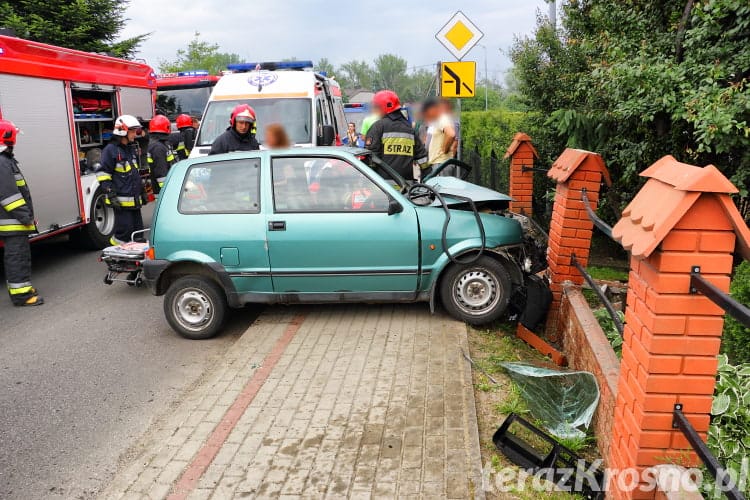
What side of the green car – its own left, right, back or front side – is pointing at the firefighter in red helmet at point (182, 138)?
left

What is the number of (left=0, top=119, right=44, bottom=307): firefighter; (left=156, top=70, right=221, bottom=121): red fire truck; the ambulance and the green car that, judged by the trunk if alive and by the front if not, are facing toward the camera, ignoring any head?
2

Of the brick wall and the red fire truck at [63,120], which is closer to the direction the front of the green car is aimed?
the brick wall

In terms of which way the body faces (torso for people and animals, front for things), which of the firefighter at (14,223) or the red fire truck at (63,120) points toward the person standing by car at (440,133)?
the firefighter

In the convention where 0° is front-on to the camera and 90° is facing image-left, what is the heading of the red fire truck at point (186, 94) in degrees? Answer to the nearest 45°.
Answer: approximately 0°

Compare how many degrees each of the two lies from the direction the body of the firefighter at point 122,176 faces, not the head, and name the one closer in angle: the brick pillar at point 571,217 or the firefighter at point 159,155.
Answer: the brick pillar

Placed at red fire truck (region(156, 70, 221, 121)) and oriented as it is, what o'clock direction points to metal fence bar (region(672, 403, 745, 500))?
The metal fence bar is roughly at 12 o'clock from the red fire truck.

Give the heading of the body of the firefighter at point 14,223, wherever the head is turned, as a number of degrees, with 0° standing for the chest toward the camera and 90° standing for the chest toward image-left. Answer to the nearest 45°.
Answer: approximately 270°

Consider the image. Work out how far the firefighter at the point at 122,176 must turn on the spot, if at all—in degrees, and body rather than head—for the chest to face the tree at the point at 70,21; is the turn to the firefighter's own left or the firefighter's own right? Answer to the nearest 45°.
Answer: approximately 135° to the firefighter's own left

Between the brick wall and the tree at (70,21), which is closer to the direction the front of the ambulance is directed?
the brick wall

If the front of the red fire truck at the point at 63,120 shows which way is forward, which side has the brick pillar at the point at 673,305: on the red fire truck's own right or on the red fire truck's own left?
on the red fire truck's own left

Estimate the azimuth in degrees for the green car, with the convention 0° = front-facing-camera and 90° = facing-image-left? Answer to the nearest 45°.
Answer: approximately 270°

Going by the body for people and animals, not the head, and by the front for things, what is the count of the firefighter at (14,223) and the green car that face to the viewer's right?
2
